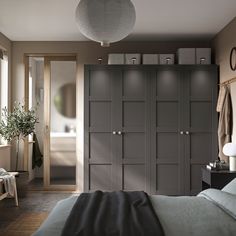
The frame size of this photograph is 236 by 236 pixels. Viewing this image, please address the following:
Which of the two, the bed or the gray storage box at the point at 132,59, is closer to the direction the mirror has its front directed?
the bed

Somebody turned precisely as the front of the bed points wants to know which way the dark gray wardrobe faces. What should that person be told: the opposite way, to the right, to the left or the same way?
to the left

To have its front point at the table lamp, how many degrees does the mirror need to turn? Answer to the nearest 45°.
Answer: approximately 45° to its left

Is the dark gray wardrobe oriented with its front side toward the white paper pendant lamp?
yes

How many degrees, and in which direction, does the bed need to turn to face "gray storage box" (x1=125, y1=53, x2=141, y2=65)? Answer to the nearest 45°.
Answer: approximately 90° to its right

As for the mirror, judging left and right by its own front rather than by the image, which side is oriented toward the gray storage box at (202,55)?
left

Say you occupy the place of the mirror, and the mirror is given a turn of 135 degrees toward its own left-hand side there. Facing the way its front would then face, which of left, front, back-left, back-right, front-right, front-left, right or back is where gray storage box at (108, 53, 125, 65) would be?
right

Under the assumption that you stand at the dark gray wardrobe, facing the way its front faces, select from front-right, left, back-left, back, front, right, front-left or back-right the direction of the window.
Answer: right

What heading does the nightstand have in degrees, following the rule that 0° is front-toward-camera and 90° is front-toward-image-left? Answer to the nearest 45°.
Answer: approximately 90°

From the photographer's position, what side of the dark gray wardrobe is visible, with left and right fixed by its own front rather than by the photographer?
front

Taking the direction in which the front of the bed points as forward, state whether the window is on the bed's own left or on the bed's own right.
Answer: on the bed's own right

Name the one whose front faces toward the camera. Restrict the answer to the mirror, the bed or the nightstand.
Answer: the mirror

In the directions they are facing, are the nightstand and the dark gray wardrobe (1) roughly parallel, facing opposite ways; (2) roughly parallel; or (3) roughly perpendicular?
roughly perpendicular

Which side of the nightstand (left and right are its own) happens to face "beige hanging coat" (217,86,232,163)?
right

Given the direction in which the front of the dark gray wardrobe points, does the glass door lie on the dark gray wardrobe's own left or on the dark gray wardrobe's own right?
on the dark gray wardrobe's own right

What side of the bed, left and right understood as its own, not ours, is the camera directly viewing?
left

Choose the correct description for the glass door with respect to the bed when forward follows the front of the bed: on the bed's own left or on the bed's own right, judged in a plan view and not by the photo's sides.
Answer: on the bed's own right
